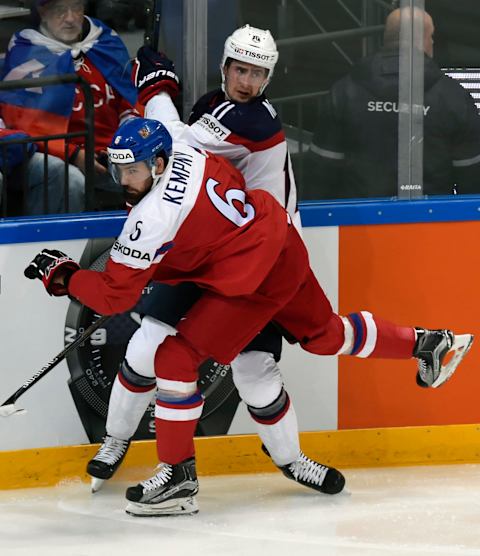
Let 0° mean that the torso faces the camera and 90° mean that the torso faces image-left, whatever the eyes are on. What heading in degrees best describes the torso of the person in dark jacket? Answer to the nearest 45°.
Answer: approximately 180°

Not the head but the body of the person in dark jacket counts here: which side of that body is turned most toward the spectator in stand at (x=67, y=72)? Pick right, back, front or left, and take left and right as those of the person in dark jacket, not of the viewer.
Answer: left

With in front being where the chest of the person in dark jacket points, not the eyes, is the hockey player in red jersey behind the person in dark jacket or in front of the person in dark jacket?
behind

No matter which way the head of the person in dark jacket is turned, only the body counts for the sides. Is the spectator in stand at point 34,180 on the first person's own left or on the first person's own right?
on the first person's own left
